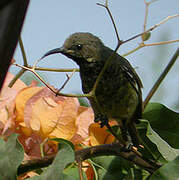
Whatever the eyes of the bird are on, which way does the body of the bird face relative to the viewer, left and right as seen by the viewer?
facing the viewer and to the left of the viewer
